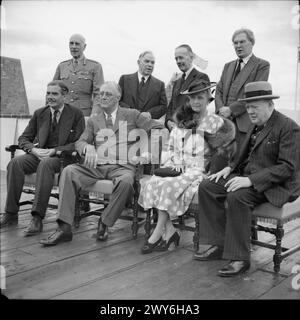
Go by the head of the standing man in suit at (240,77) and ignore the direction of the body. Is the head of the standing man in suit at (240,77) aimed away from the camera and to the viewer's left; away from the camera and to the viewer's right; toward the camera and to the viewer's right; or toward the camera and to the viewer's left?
toward the camera and to the viewer's left

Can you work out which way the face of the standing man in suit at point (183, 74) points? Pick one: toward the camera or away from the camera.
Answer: toward the camera

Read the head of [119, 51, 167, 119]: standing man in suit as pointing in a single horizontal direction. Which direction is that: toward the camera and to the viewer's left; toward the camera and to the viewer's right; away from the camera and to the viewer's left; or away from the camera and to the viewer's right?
toward the camera and to the viewer's right

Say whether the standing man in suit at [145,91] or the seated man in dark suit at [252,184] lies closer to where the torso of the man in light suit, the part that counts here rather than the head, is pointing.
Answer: the seated man in dark suit

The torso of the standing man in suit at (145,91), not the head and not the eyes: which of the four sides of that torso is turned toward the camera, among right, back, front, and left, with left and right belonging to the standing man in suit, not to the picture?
front

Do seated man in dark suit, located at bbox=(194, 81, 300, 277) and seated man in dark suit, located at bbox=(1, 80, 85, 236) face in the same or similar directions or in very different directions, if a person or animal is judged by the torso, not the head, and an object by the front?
same or similar directions

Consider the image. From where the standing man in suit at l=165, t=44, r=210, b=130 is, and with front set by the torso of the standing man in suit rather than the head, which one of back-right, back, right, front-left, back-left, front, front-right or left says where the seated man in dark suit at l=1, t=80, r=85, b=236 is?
front-right

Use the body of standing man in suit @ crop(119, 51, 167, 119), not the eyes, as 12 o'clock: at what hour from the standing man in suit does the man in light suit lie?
The man in light suit is roughly at 1 o'clock from the standing man in suit.

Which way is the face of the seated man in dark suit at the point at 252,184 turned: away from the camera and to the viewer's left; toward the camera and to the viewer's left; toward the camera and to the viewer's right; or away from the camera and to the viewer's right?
toward the camera and to the viewer's left

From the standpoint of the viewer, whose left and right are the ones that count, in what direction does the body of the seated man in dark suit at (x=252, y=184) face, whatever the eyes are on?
facing the viewer and to the left of the viewer
